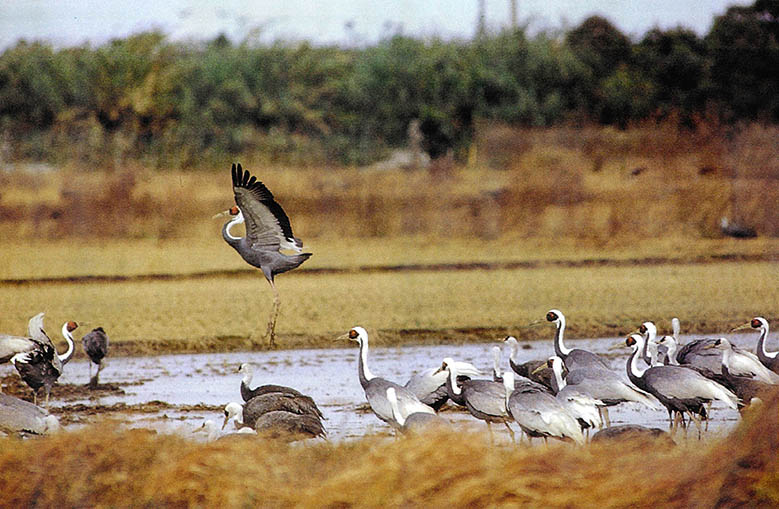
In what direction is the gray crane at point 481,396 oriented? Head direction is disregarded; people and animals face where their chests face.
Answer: to the viewer's left

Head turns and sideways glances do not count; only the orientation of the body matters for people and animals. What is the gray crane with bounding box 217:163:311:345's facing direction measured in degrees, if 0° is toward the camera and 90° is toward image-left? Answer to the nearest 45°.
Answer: approximately 90°

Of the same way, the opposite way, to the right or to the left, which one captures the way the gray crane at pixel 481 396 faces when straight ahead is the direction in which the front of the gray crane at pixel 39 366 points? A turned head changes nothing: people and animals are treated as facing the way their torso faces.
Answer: the opposite way

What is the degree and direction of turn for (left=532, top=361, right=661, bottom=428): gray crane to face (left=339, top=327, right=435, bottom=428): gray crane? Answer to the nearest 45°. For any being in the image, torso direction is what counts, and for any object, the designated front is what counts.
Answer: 0° — it already faces it

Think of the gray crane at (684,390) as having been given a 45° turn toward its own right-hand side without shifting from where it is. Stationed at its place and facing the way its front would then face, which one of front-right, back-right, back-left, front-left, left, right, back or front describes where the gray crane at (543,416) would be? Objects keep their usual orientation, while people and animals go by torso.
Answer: left

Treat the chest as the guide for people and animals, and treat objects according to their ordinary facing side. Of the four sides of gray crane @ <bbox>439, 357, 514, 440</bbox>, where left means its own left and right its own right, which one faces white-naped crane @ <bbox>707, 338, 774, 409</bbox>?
back

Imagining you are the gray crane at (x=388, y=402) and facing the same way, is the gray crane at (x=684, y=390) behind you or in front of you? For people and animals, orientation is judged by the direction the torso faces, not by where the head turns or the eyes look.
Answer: behind

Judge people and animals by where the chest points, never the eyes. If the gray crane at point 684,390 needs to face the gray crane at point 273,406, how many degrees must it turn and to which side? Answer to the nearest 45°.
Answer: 0° — it already faces it

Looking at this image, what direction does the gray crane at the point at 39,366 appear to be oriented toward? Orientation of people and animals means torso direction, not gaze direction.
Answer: to the viewer's right

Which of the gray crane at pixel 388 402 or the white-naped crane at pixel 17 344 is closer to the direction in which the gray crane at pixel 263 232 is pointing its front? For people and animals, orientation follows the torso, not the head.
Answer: the white-naped crane

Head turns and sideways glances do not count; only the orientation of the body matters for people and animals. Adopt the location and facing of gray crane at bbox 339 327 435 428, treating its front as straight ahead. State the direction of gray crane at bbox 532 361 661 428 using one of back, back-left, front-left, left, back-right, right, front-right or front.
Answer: back

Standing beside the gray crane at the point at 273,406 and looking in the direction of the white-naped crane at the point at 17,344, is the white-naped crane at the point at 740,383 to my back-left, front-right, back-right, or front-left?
back-right

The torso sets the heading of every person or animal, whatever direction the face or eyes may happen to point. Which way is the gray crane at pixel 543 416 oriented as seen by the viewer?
to the viewer's left

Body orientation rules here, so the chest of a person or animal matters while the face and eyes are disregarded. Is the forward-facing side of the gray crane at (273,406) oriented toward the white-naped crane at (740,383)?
no

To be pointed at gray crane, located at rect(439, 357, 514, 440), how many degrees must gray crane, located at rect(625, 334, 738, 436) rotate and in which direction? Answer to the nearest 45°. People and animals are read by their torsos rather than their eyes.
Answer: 0° — it already faces it

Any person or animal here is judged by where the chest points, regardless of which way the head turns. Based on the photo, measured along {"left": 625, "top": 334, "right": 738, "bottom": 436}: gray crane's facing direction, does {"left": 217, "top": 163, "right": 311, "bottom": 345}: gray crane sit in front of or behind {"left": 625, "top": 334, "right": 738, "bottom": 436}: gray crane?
in front
